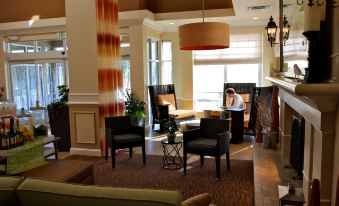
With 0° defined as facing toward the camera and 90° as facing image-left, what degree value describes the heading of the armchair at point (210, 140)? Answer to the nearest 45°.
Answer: approximately 45°

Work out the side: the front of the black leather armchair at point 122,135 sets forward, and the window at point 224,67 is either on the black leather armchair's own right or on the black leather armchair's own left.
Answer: on the black leather armchair's own left

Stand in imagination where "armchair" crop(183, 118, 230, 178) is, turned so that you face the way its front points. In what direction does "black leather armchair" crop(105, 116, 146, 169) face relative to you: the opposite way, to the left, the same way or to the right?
to the left

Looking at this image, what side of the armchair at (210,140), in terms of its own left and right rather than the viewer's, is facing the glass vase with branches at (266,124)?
back

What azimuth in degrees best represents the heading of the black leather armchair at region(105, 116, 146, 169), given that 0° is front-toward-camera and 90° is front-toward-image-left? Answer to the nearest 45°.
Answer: approximately 315°

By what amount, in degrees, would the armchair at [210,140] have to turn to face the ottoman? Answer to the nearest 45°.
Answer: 0° — it already faces it

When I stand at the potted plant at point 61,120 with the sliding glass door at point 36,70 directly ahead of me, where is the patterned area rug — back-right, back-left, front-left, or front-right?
back-right

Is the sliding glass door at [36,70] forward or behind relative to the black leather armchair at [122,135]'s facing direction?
behind
